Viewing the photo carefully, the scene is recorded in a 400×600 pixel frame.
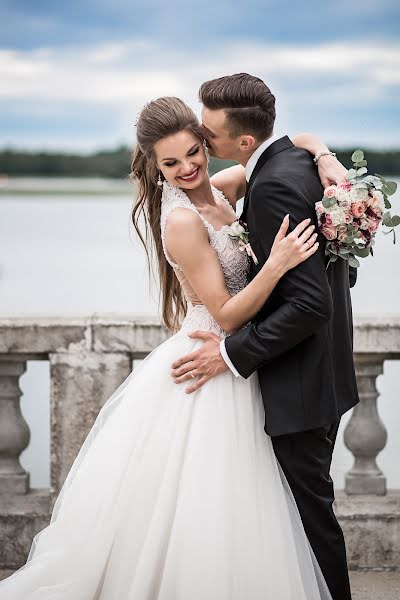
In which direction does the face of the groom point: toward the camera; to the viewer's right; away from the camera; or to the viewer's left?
to the viewer's left

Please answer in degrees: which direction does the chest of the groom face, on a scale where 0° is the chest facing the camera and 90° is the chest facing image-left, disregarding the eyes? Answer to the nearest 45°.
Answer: approximately 90°
